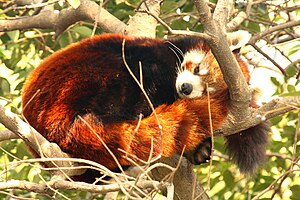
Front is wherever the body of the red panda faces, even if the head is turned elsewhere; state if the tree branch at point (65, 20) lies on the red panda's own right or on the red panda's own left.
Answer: on the red panda's own left

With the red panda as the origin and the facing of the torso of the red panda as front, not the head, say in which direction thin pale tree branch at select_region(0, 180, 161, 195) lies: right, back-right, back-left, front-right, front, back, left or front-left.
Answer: right

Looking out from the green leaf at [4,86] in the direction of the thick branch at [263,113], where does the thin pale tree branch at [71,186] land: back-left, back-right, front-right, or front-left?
front-right

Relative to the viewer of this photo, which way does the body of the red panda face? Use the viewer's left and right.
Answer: facing to the right of the viewer

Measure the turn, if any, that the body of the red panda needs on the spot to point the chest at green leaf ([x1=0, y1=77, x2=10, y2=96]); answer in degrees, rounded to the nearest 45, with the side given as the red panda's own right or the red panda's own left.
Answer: approximately 135° to the red panda's own left
